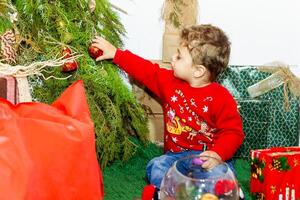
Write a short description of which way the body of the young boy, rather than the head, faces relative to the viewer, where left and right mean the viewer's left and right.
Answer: facing the viewer and to the left of the viewer

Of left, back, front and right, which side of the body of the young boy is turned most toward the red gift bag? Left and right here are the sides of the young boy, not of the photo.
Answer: front

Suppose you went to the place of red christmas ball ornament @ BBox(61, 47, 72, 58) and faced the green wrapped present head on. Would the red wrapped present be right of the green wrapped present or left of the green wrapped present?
right
